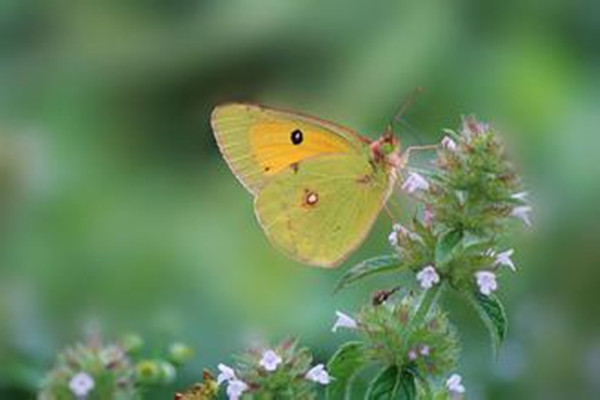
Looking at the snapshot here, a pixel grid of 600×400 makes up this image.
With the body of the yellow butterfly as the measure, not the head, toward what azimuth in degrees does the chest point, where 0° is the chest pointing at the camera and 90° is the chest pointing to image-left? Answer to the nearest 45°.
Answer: approximately 270°

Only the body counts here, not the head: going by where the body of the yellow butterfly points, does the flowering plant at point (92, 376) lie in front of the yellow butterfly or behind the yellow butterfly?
behind
